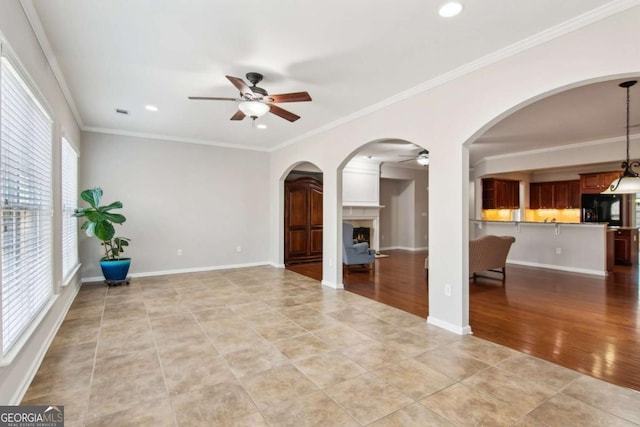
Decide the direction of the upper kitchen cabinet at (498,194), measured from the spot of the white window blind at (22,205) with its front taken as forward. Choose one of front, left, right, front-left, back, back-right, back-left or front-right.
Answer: front

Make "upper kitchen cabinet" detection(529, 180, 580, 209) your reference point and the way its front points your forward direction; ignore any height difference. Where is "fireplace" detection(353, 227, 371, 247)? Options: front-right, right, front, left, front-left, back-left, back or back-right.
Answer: front-right

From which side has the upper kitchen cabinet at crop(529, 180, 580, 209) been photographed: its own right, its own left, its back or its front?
front

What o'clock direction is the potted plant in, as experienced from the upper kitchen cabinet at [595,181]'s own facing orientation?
The potted plant is roughly at 1 o'clock from the upper kitchen cabinet.

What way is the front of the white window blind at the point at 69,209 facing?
to the viewer's right

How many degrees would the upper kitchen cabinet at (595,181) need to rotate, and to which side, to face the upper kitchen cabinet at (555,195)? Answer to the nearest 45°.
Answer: approximately 135° to its right

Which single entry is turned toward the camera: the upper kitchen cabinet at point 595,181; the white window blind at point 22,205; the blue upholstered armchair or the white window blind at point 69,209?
the upper kitchen cabinet

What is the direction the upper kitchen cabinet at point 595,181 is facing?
toward the camera

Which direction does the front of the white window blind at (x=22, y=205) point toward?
to the viewer's right

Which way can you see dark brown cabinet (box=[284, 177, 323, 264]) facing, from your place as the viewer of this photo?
facing the viewer and to the right of the viewer

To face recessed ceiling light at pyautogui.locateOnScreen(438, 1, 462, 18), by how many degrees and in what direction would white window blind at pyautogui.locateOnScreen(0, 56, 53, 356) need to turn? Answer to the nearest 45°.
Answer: approximately 45° to its right

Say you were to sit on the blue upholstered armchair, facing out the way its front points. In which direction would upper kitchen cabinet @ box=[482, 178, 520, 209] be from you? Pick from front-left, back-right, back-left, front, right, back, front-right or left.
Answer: front-left

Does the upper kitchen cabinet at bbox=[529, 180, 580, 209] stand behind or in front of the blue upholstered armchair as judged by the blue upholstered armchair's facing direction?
in front

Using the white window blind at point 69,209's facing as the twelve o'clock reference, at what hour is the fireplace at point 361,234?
The fireplace is roughly at 12 o'clock from the white window blind.
